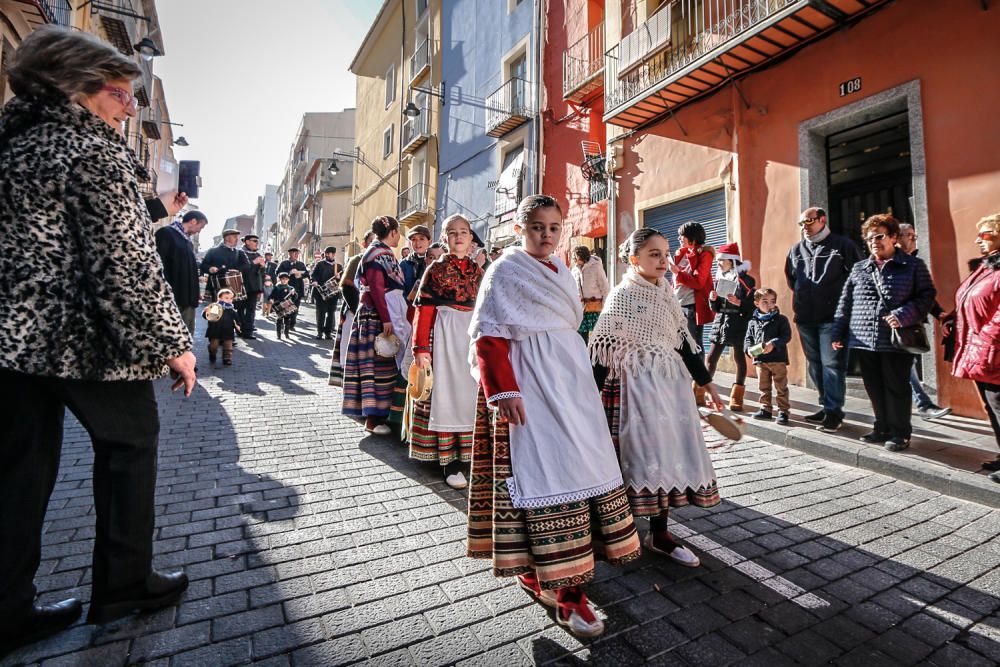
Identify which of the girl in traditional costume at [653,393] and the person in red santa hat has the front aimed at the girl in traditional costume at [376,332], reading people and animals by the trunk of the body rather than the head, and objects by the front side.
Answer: the person in red santa hat

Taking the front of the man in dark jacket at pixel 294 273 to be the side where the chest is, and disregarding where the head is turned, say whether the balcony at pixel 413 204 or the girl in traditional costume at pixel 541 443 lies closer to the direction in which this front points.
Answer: the girl in traditional costume

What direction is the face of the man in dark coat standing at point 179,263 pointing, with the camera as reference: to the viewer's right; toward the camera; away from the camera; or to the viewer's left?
to the viewer's right

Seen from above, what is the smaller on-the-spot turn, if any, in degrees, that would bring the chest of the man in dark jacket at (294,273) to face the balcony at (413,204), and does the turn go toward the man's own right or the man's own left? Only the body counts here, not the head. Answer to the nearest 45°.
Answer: approximately 135° to the man's own left

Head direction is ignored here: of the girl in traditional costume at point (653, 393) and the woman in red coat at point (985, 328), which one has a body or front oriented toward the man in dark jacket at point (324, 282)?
the woman in red coat

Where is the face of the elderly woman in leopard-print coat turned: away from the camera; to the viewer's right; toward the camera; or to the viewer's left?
to the viewer's right
